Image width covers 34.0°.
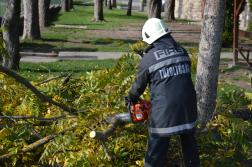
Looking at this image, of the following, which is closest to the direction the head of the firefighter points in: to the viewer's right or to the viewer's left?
to the viewer's left

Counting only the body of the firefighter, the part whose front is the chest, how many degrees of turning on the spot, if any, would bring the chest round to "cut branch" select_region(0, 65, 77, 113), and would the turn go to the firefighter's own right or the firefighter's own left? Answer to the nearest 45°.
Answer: approximately 45° to the firefighter's own left

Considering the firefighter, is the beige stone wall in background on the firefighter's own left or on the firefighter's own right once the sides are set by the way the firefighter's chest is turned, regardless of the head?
on the firefighter's own right

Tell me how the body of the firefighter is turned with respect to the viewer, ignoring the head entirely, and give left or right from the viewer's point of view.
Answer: facing away from the viewer and to the left of the viewer
